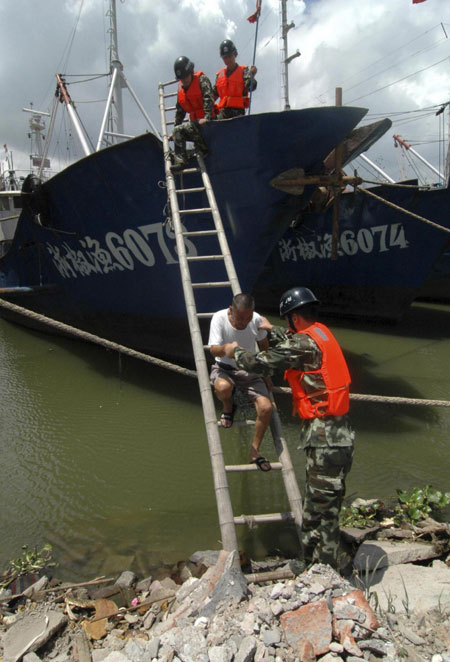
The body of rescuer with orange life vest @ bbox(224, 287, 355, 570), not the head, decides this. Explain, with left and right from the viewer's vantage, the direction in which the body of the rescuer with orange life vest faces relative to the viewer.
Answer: facing away from the viewer and to the left of the viewer

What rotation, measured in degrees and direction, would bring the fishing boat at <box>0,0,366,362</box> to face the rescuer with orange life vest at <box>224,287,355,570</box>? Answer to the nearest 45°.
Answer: approximately 45° to its right

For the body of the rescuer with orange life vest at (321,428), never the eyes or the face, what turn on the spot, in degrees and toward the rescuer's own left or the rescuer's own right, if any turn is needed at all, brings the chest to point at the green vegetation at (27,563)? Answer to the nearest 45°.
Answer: approximately 45° to the rescuer's own left

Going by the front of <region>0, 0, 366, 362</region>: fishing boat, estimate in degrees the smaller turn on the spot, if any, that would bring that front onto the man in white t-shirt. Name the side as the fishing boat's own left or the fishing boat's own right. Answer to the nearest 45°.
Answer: approximately 45° to the fishing boat's own right

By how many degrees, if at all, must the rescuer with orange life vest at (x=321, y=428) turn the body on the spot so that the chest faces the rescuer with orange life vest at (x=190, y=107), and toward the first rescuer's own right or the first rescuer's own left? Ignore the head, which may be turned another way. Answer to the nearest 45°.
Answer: approximately 45° to the first rescuer's own right

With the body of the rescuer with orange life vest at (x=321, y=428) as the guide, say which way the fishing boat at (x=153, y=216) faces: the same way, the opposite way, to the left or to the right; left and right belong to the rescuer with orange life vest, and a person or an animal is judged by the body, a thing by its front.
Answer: the opposite way

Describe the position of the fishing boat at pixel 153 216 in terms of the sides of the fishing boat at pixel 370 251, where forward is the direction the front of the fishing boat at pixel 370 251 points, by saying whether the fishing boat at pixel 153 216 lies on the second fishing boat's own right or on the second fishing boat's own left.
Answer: on the second fishing boat's own right
